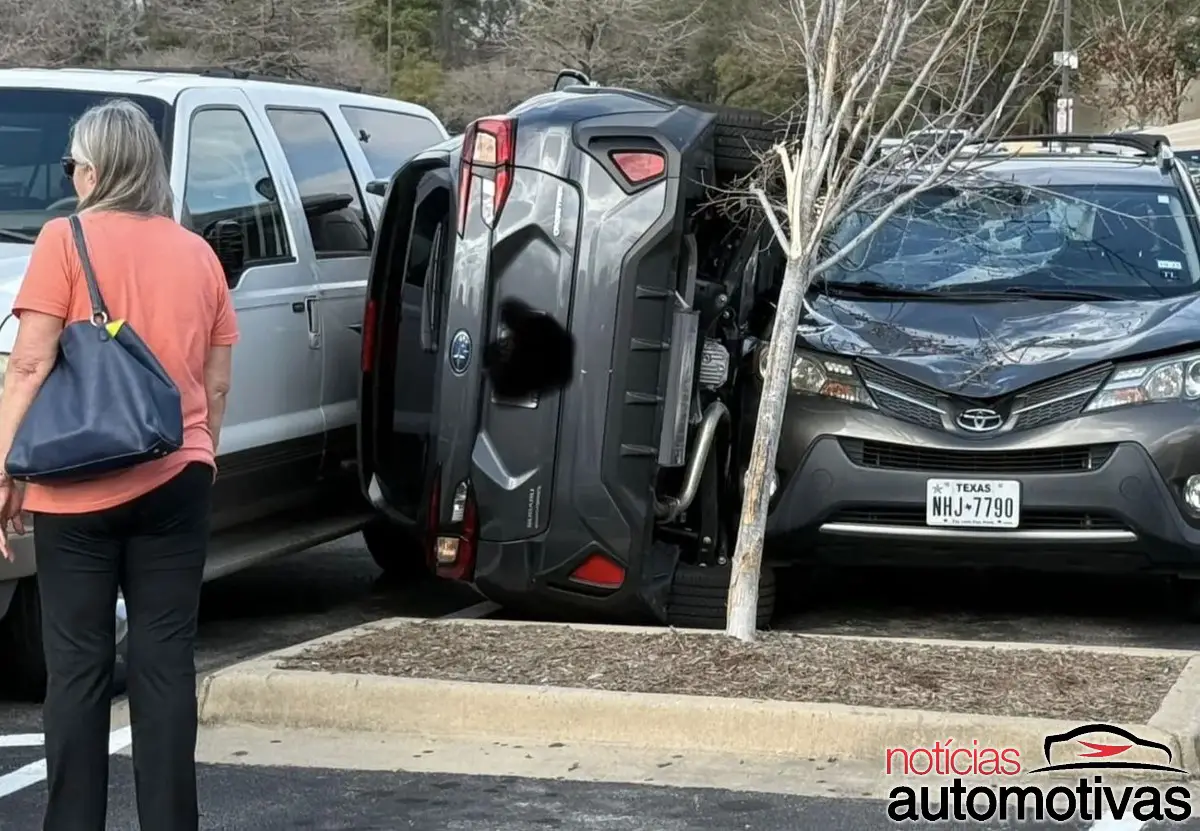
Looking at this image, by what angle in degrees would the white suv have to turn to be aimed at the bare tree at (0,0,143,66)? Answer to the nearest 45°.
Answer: approximately 135° to its right

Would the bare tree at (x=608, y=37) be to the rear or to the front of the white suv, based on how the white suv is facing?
to the rear

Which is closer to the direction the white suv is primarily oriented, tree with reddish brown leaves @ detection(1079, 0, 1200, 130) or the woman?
the woman

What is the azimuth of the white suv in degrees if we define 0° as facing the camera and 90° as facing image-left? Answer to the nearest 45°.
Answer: approximately 45°

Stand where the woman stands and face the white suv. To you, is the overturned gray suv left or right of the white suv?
right

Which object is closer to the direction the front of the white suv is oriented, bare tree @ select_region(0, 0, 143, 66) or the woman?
the woman

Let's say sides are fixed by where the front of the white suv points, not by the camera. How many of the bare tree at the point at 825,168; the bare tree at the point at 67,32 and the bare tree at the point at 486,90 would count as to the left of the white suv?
1

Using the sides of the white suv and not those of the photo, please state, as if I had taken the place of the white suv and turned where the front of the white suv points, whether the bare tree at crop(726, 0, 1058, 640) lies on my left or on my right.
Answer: on my left

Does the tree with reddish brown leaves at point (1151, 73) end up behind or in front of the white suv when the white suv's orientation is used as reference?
behind

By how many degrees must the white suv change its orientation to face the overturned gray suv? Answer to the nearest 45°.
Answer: approximately 90° to its left

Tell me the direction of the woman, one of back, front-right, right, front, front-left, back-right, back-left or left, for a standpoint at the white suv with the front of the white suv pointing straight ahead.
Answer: front-left

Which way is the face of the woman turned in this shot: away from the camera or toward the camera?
away from the camera

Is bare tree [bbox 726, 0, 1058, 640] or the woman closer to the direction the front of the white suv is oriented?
the woman
